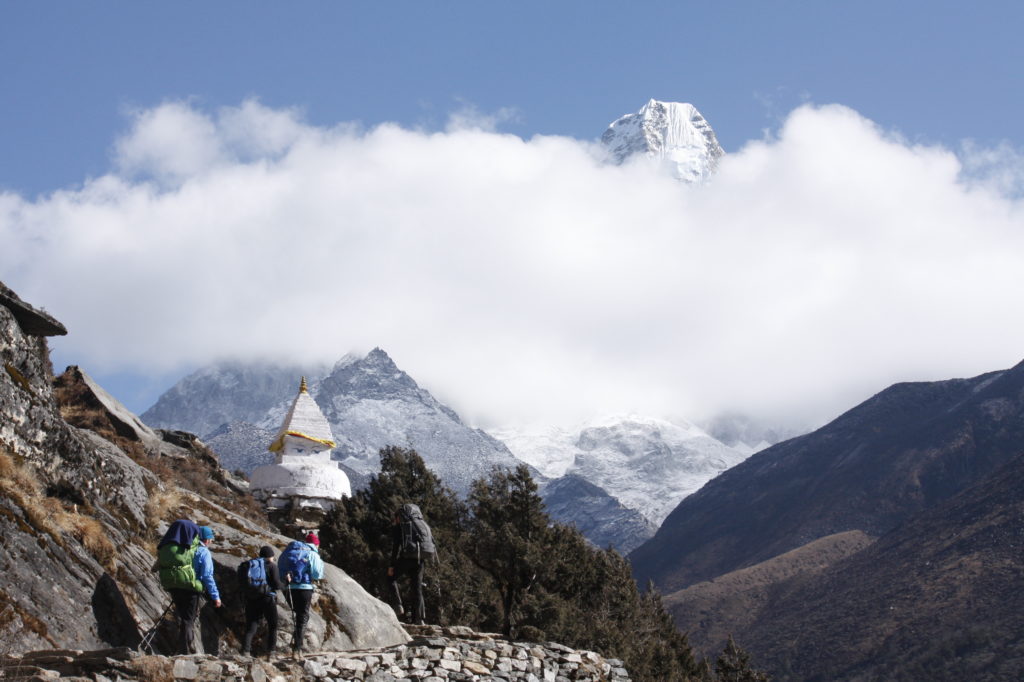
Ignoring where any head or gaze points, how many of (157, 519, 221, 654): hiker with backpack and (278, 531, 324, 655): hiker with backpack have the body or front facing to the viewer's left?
0

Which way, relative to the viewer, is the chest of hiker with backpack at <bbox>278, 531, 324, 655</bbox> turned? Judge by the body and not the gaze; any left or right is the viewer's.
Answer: facing away from the viewer and to the right of the viewer

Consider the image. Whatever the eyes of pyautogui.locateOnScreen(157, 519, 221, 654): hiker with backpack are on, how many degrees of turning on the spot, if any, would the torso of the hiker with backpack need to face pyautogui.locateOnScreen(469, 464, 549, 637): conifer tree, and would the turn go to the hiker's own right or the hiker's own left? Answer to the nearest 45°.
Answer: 0° — they already face it

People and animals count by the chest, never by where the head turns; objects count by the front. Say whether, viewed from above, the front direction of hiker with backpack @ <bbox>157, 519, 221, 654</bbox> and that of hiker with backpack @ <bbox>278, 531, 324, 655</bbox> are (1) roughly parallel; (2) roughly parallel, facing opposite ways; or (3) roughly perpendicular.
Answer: roughly parallel

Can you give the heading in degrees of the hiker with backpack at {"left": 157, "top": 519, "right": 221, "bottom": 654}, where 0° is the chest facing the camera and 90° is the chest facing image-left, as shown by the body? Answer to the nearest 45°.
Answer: approximately 225°

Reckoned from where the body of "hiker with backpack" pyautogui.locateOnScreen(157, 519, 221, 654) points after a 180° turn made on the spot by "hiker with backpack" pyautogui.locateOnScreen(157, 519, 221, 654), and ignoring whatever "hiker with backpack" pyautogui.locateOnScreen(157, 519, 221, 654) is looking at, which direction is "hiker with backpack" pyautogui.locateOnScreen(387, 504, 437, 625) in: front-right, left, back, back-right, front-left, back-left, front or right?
back

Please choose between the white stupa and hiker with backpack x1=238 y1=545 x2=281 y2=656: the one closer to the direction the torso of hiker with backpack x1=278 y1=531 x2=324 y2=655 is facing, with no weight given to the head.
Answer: the white stupa

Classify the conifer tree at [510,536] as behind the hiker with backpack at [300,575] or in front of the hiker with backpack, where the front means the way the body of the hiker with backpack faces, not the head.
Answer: in front

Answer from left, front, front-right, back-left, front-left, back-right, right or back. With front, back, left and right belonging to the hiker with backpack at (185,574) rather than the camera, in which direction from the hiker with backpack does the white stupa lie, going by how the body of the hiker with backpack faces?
front-left

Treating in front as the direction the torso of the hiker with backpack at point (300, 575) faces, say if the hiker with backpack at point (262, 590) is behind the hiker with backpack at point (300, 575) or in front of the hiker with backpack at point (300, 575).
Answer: behind
